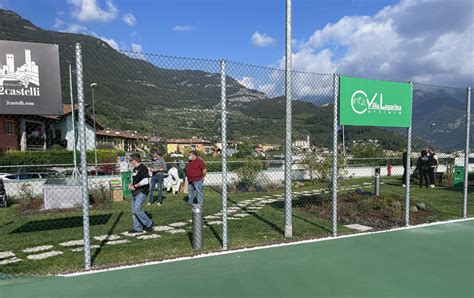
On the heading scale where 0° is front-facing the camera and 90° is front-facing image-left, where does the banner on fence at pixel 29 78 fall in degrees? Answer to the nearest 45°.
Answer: approximately 0°

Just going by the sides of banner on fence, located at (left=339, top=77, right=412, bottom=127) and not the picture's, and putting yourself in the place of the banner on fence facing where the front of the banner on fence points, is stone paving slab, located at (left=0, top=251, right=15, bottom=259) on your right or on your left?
on your right

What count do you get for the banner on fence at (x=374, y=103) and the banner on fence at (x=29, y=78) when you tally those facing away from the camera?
0

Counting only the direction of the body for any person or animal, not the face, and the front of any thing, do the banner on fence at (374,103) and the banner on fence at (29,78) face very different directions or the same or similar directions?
same or similar directions

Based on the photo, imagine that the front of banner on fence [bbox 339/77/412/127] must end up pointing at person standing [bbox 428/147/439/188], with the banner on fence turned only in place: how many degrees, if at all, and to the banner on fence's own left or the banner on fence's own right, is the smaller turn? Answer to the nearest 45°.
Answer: approximately 135° to the banner on fence's own left
